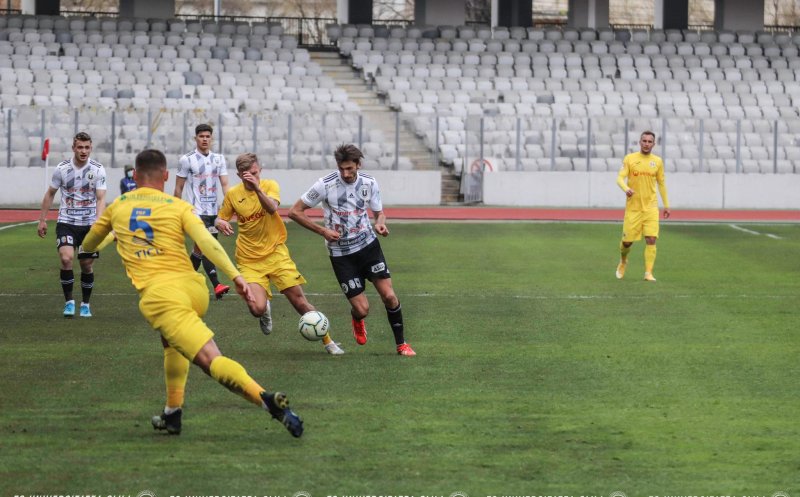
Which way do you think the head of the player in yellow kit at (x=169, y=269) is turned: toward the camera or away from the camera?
away from the camera

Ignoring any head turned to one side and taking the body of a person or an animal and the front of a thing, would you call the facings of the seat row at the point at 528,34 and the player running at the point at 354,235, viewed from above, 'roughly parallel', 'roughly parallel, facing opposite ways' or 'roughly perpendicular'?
roughly parallel

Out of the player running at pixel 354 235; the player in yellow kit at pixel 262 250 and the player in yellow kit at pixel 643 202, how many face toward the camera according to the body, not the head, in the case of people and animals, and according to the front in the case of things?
3

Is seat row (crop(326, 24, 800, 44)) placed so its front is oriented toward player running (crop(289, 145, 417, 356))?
yes

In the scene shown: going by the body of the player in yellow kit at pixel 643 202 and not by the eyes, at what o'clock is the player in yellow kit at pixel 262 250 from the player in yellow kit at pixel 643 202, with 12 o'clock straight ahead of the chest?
the player in yellow kit at pixel 262 250 is roughly at 1 o'clock from the player in yellow kit at pixel 643 202.

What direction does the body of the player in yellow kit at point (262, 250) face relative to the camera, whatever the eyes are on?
toward the camera

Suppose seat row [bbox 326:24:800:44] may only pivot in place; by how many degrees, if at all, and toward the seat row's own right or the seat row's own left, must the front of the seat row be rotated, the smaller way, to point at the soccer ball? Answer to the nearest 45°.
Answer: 0° — it already faces it

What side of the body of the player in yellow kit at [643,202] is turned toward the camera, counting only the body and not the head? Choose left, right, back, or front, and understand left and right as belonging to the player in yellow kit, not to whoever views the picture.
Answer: front

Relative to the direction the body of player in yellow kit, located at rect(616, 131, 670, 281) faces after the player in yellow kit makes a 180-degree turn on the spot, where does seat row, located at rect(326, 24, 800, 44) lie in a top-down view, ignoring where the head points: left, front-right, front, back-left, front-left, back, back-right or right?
front
